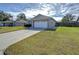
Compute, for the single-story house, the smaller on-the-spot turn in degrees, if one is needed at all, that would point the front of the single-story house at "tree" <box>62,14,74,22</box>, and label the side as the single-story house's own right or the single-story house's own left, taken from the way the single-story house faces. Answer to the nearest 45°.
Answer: approximately 90° to the single-story house's own left

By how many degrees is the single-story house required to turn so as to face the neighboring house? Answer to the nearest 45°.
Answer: approximately 90° to its right

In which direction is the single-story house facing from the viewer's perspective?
toward the camera

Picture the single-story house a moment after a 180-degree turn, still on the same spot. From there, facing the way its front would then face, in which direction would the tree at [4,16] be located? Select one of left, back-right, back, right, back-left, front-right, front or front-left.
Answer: left
